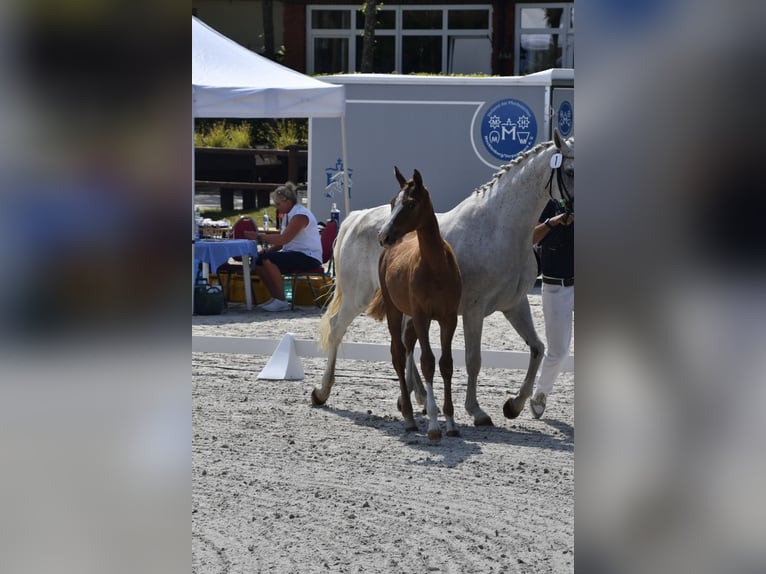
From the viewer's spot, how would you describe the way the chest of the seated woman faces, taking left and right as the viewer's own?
facing to the left of the viewer

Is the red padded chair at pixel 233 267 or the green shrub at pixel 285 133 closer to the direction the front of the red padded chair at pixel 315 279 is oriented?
the red padded chair at pixel 233 267

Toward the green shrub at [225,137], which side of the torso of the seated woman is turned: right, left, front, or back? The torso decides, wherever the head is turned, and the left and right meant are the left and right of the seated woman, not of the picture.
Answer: right

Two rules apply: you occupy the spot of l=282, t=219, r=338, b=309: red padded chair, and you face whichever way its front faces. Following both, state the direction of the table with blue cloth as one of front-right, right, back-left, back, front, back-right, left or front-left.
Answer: front-left

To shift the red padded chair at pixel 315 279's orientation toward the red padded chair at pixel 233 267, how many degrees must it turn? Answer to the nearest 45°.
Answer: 0° — it already faces it

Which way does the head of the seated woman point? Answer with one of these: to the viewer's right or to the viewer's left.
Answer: to the viewer's left

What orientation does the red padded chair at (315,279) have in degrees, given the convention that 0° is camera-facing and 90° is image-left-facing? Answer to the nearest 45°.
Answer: approximately 90°

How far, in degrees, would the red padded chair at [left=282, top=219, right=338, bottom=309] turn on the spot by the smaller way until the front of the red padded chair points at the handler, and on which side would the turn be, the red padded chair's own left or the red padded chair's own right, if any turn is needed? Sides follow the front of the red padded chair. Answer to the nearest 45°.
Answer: approximately 90° to the red padded chair's own left

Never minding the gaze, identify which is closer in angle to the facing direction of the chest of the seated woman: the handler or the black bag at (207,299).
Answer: the black bag

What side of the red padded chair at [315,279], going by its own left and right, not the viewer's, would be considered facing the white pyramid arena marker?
left

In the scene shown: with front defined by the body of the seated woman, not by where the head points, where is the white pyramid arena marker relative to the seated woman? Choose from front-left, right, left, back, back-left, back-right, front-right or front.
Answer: left

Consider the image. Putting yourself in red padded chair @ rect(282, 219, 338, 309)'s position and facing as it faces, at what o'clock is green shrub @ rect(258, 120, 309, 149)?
The green shrub is roughly at 3 o'clock from the red padded chair.

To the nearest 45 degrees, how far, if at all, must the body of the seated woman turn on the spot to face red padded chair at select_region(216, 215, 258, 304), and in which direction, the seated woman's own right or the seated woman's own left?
approximately 45° to the seated woman's own right

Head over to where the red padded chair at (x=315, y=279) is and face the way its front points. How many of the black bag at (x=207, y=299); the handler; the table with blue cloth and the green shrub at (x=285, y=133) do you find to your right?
1

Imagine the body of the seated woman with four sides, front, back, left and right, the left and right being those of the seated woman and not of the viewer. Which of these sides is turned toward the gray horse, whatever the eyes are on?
left
